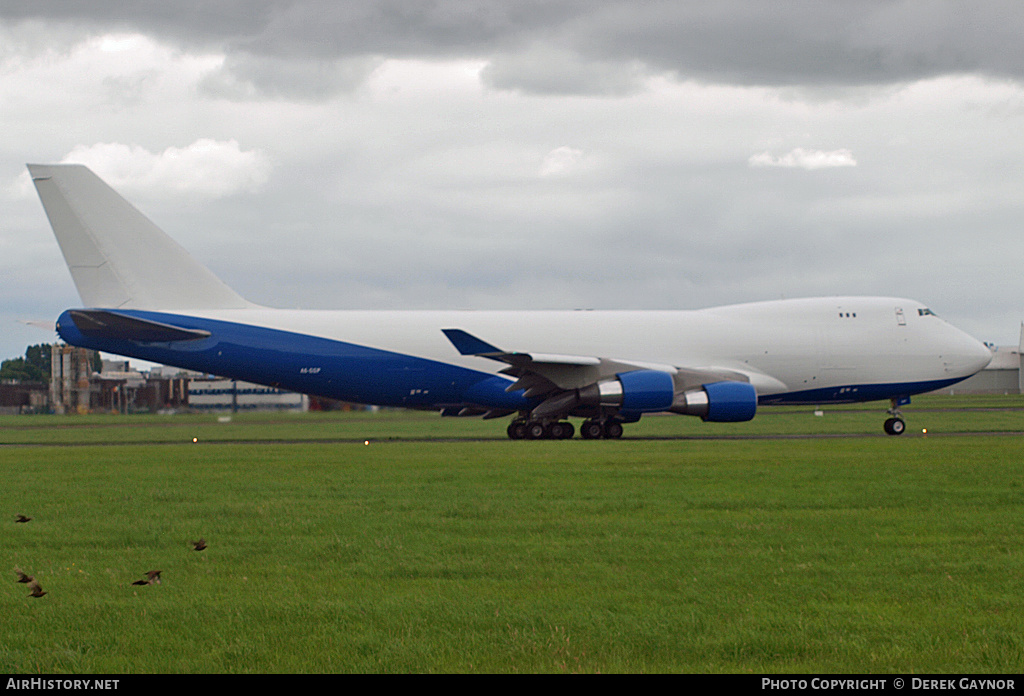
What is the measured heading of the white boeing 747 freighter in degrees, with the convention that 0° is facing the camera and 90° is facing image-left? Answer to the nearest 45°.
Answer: approximately 270°

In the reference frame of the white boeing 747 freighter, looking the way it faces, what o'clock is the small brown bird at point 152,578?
The small brown bird is roughly at 3 o'clock from the white boeing 747 freighter.
